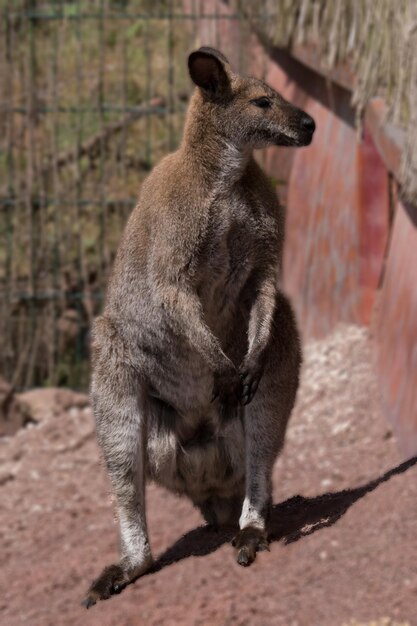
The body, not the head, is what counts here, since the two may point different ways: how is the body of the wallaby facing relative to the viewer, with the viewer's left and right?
facing the viewer and to the right of the viewer

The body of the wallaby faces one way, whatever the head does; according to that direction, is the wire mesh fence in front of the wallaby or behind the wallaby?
behind
